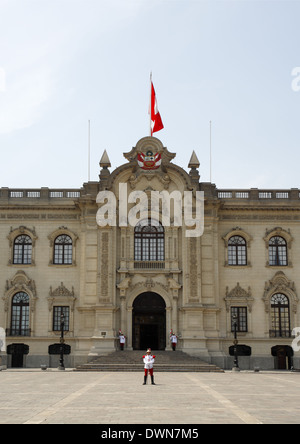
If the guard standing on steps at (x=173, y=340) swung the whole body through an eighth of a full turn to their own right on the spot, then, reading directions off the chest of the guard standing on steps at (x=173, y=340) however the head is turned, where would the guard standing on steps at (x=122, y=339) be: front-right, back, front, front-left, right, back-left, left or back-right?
front-right

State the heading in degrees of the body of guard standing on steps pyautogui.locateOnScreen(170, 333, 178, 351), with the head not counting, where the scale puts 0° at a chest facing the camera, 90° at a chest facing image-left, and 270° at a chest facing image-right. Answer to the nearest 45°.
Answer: approximately 0°

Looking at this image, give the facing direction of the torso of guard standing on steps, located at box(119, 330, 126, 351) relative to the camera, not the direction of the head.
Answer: toward the camera

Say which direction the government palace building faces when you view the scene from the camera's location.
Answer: facing the viewer
